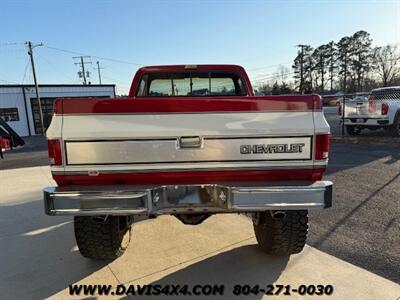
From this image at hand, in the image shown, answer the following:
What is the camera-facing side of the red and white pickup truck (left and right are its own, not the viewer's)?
back

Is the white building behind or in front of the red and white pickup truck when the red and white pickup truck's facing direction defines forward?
in front
